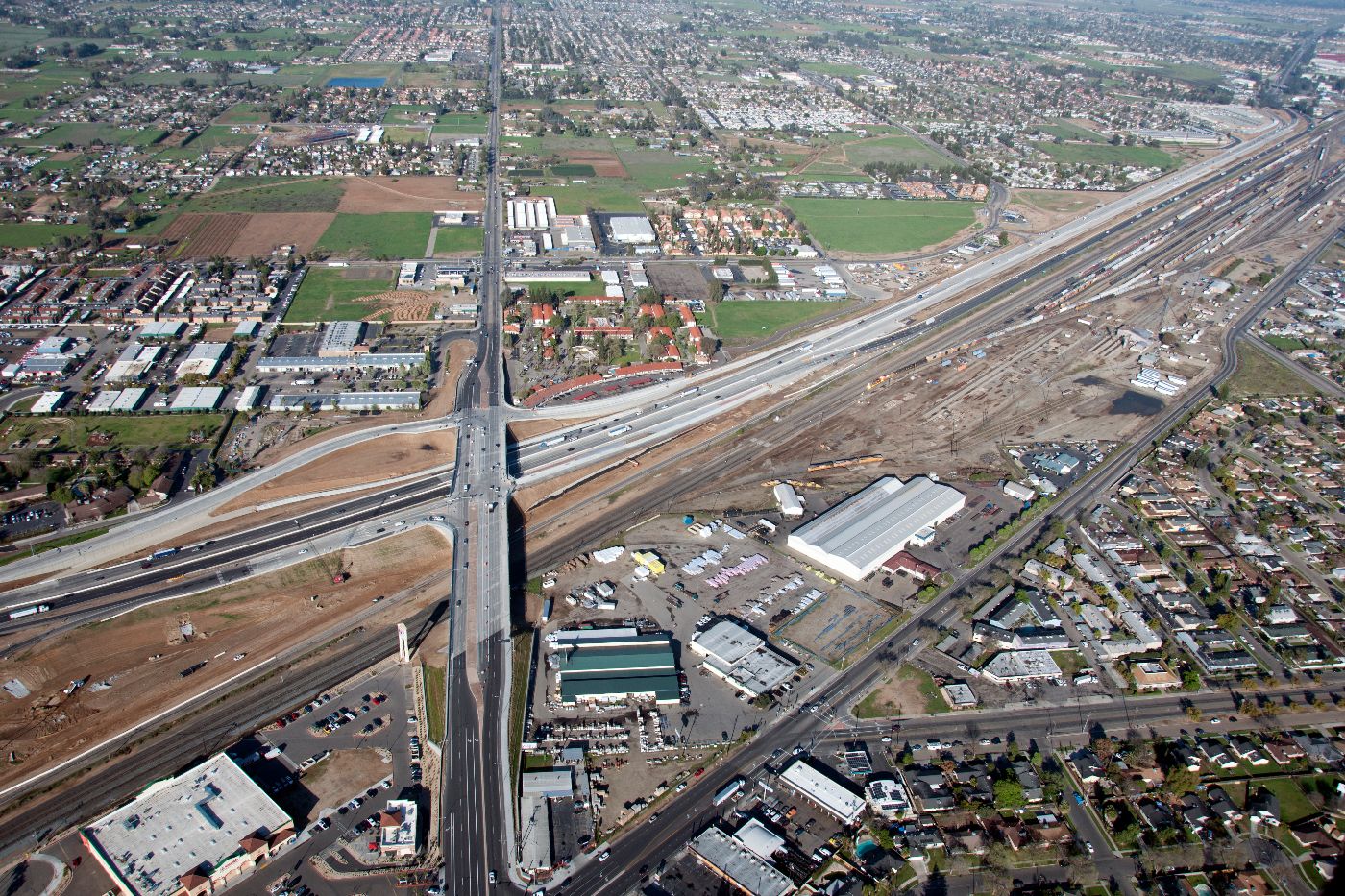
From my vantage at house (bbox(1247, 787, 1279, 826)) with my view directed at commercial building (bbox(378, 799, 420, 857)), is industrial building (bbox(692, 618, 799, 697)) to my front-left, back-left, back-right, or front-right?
front-right

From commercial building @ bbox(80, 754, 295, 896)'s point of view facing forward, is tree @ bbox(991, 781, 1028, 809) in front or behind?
in front

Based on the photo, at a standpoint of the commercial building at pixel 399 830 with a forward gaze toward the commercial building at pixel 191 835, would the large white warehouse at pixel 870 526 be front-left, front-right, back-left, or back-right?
back-right

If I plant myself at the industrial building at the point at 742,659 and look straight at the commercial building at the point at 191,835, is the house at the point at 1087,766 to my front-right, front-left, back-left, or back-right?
back-left

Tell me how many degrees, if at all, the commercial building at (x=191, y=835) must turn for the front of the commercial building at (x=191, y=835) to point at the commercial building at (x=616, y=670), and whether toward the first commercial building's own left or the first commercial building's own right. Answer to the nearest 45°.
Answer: approximately 45° to the first commercial building's own left

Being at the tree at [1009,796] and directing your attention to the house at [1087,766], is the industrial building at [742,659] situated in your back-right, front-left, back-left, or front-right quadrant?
back-left

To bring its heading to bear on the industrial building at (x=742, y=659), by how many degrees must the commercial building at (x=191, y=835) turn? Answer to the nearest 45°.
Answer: approximately 45° to its left

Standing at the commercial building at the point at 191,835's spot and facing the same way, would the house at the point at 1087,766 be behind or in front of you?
in front

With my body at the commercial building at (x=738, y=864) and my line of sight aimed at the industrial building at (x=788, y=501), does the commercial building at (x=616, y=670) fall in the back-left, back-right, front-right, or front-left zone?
front-left
